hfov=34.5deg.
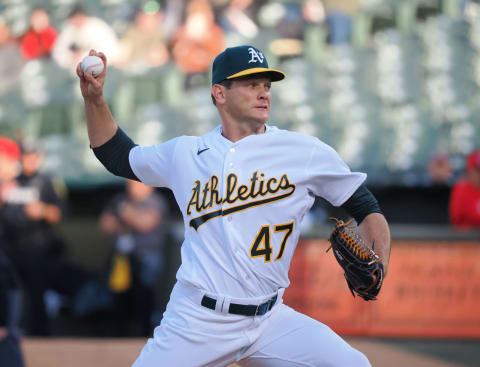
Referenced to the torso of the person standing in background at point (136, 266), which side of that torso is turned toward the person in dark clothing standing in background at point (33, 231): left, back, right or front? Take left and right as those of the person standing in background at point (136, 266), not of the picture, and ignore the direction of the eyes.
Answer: right

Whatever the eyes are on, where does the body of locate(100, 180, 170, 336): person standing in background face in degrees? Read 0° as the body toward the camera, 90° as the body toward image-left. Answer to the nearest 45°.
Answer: approximately 0°

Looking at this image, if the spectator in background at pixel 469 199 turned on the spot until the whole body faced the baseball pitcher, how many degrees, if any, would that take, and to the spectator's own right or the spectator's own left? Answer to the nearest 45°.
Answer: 0° — they already face them

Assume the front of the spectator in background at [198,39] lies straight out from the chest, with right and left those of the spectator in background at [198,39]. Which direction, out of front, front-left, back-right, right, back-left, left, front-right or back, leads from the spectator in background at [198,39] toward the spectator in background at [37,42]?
right

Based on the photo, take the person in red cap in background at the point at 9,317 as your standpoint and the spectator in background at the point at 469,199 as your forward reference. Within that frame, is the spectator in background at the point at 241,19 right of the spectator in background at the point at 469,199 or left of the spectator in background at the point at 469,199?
left

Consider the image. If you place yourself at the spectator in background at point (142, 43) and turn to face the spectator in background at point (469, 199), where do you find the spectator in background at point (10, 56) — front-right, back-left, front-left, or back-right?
back-right

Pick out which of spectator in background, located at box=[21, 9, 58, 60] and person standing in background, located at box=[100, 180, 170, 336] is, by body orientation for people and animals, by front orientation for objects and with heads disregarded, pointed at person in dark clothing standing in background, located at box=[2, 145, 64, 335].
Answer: spectator in background, located at box=[21, 9, 58, 60]

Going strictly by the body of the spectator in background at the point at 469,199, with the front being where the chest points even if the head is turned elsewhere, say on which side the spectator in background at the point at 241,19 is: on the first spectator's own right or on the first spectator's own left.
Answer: on the first spectator's own right

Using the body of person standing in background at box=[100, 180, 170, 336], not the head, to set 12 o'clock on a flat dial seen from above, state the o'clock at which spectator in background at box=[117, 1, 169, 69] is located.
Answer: spectator in background at box=[117, 1, 169, 69] is roughly at 6 o'clock from person standing in background at box=[100, 180, 170, 336].

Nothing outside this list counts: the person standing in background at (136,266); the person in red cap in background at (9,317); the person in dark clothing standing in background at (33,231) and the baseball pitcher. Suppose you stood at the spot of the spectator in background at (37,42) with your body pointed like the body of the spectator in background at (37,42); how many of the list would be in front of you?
4
